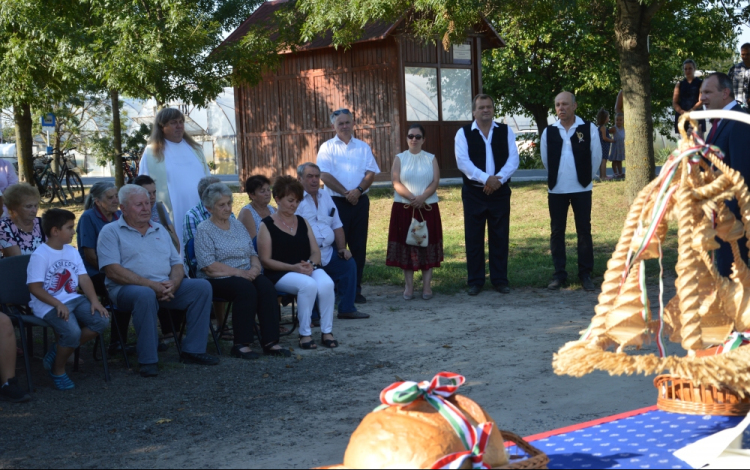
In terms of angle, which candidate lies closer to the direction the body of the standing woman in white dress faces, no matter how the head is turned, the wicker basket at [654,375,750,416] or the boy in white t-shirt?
the wicker basket

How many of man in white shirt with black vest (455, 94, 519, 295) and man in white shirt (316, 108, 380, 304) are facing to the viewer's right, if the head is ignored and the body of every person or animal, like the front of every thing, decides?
0

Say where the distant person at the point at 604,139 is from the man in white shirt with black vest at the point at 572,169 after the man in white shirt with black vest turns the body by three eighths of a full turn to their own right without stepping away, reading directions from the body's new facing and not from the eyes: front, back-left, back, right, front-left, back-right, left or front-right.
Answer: front-right

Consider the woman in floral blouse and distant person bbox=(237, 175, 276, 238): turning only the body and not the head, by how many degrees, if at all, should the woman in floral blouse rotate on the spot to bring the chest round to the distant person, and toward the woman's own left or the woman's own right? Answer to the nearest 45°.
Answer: approximately 45° to the woman's own left

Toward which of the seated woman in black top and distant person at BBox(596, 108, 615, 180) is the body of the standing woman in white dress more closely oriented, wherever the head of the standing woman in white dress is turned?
the seated woman in black top

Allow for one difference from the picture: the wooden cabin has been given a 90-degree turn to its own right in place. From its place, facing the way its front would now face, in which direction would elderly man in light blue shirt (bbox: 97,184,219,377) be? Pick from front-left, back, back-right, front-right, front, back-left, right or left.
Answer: front-left

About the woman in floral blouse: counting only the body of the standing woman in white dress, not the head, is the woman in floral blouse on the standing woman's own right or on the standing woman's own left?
on the standing woman's own right

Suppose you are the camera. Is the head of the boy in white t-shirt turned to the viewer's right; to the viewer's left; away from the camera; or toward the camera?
to the viewer's right

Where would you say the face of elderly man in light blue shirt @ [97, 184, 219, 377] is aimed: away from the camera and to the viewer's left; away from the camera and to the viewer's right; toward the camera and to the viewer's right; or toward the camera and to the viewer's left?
toward the camera and to the viewer's right

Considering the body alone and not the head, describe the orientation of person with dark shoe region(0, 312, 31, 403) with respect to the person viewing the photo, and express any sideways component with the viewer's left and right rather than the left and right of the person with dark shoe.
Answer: facing to the right of the viewer

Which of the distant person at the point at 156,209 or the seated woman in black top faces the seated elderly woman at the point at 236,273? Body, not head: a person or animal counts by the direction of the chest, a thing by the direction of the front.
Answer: the distant person
